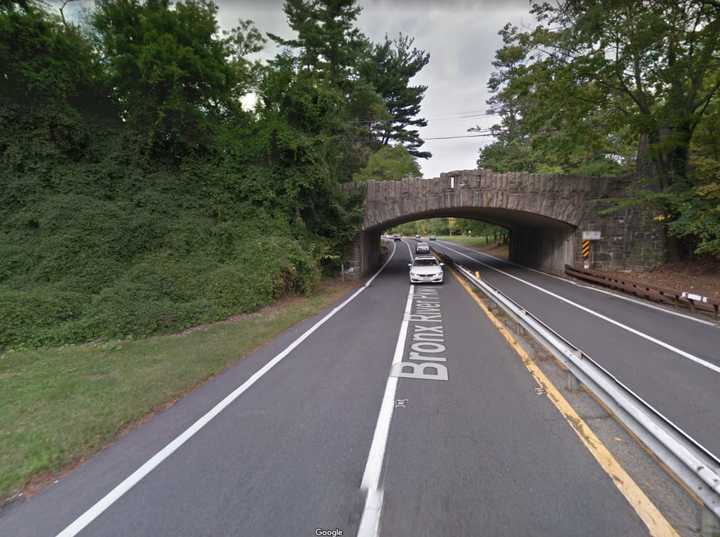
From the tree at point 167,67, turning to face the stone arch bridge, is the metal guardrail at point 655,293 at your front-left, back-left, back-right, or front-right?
front-right

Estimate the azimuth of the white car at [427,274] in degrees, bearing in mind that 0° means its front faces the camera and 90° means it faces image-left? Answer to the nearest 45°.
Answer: approximately 0°

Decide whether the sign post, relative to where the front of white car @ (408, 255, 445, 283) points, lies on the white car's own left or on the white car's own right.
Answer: on the white car's own left

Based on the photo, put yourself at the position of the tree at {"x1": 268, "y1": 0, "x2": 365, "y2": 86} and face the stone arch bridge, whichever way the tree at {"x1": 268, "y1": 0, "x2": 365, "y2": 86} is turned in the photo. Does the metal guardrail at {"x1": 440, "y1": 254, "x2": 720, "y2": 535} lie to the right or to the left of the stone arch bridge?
right

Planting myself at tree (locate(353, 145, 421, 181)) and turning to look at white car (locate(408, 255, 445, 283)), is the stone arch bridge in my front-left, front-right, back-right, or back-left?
front-left

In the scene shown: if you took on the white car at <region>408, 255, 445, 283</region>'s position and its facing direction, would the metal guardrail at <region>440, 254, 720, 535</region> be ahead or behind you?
ahead

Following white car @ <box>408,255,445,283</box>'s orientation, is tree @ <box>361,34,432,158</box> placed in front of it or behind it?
behind

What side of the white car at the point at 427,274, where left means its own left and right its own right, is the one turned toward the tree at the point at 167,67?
right
